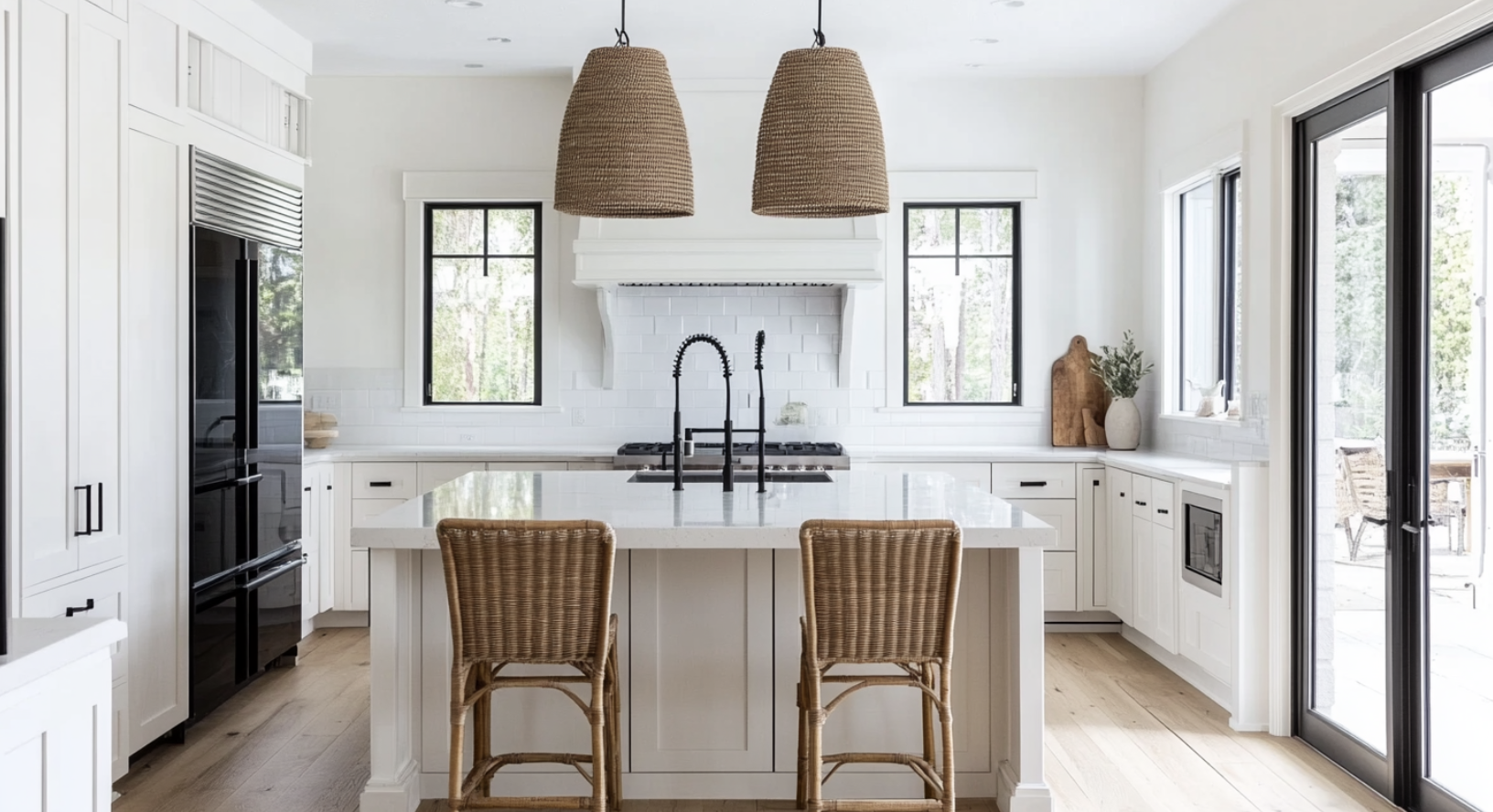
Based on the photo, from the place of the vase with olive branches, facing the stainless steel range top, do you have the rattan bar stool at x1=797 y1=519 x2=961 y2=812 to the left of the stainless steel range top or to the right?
left

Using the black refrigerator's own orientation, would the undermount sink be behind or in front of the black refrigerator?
in front

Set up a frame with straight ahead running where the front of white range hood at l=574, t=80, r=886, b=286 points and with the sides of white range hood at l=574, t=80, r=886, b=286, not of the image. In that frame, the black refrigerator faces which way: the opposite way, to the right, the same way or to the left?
to the left

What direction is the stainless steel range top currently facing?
toward the camera

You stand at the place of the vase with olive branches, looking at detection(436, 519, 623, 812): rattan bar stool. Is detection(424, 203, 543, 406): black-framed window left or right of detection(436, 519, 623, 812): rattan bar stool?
right

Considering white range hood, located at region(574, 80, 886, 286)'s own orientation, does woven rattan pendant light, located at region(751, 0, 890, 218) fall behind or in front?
in front

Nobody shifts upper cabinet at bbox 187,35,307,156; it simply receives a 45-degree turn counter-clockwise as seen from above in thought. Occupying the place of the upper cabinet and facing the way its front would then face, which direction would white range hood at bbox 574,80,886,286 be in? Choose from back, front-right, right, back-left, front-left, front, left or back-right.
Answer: front

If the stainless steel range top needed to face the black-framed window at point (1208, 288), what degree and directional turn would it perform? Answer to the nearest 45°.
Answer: approximately 90° to its left

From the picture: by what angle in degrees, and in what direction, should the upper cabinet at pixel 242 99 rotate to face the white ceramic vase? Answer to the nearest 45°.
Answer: approximately 45° to its left

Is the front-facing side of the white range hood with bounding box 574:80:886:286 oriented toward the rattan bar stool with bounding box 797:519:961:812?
yes

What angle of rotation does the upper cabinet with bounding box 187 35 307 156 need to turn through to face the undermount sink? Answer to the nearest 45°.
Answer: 0° — it already faces it

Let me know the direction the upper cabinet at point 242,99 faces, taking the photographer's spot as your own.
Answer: facing the viewer and to the right of the viewer

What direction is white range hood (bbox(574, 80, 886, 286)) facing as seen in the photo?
toward the camera

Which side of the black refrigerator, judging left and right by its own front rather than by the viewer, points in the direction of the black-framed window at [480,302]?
left

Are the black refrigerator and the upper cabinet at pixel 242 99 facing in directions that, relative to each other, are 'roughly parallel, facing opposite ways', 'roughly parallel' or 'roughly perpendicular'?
roughly parallel

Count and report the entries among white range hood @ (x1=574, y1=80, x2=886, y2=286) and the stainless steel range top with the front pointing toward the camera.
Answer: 2

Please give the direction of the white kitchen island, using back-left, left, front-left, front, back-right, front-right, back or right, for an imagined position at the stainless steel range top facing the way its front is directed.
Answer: front

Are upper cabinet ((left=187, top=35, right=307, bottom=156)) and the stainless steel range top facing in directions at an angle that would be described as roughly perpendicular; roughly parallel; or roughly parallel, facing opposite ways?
roughly perpendicular

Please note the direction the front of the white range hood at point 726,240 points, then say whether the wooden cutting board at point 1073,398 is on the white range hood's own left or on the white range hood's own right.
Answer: on the white range hood's own left
